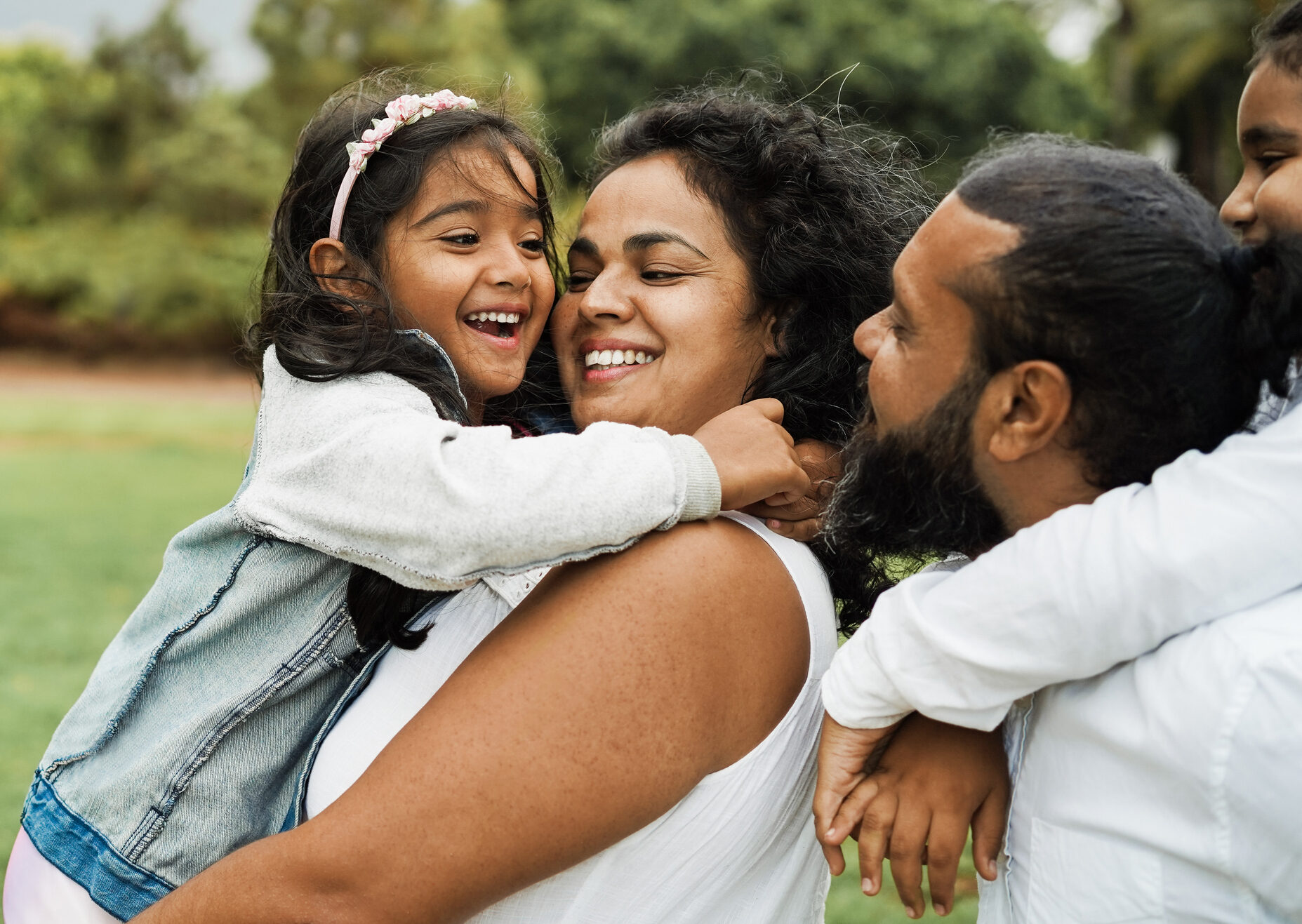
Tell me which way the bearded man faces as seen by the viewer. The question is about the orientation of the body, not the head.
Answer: to the viewer's left

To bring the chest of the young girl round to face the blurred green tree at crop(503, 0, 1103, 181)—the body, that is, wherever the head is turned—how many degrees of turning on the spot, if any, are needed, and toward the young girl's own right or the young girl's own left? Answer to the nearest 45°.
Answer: approximately 45° to the young girl's own left

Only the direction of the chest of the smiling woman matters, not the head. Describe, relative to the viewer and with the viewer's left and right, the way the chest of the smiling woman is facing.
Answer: facing to the left of the viewer

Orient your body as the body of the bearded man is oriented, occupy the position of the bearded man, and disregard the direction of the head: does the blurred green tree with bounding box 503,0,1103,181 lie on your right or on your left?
on your right

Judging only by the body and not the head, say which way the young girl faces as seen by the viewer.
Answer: to the viewer's right

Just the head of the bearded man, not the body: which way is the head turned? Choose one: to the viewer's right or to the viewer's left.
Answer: to the viewer's left

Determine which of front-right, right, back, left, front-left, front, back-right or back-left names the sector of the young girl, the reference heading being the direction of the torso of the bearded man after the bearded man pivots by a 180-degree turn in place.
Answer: back

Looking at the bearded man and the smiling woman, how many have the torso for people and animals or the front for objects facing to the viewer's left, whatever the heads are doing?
2

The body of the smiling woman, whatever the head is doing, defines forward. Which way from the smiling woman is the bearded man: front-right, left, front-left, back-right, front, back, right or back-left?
back

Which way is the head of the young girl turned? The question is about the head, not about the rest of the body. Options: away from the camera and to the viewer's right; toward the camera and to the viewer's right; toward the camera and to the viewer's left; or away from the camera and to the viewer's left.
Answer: toward the camera and to the viewer's right
